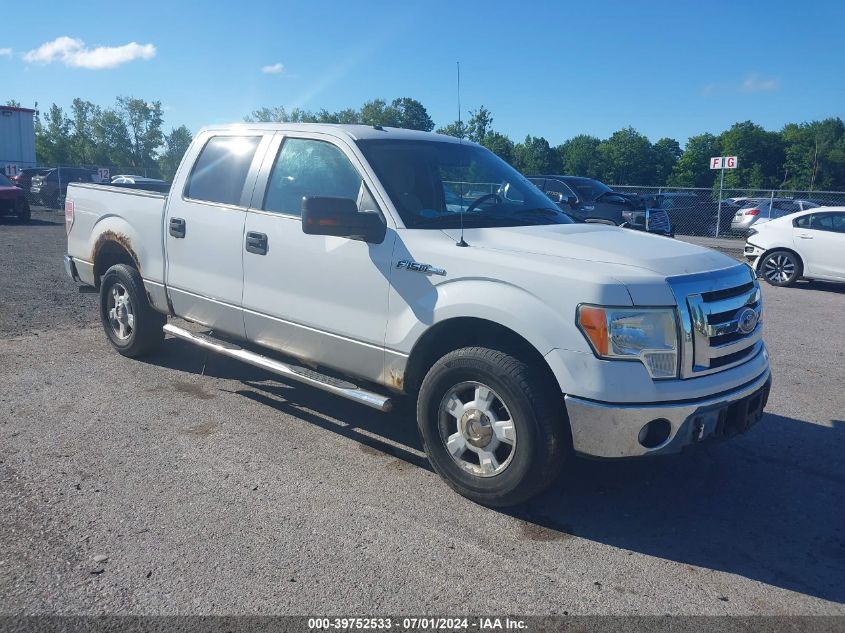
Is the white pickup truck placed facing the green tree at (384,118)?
no

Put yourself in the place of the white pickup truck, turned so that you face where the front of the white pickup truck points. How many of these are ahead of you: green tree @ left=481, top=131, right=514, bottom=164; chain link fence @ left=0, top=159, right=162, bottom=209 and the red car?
0

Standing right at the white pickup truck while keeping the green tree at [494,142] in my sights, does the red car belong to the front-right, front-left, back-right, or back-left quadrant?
front-left

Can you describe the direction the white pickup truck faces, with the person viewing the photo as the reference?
facing the viewer and to the right of the viewer

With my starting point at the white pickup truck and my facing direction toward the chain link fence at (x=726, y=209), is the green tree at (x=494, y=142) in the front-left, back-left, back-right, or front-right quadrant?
front-left

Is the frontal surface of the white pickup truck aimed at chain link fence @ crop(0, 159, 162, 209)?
no

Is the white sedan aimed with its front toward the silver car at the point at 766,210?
no

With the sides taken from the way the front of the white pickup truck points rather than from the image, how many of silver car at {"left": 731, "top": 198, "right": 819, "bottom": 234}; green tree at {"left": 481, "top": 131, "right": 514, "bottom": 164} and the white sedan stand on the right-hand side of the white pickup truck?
0

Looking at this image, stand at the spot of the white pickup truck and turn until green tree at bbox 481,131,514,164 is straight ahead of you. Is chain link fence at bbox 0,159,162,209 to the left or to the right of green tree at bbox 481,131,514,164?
left

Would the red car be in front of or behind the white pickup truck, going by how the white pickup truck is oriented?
behind
